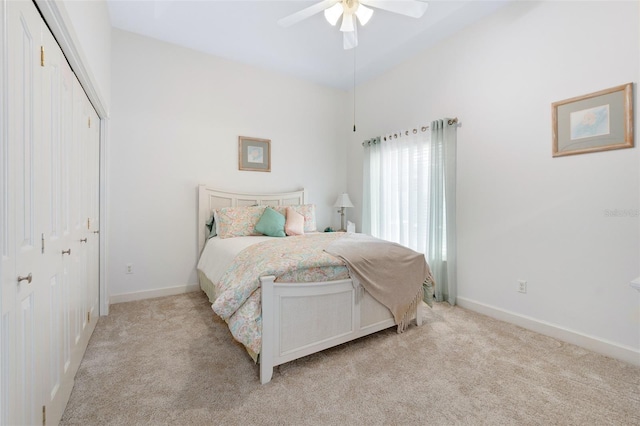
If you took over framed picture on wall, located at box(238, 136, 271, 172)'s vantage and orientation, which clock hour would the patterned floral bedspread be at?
The patterned floral bedspread is roughly at 12 o'clock from the framed picture on wall.

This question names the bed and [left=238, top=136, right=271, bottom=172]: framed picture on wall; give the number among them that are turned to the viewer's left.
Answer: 0

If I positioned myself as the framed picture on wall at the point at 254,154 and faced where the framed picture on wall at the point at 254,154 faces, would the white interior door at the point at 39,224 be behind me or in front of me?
in front

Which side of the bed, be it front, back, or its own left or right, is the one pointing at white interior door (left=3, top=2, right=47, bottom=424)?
right

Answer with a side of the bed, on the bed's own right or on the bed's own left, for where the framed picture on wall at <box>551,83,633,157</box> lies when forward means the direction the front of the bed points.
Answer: on the bed's own left

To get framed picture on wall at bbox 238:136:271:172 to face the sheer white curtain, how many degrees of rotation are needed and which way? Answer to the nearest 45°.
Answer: approximately 45° to its left

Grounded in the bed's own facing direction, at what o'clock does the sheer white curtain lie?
The sheer white curtain is roughly at 9 o'clock from the bed.

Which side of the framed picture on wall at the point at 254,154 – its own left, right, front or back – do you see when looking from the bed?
front

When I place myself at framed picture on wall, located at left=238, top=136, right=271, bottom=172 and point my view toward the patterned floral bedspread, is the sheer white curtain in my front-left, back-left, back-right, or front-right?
front-left

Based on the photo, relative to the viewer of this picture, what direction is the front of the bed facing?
facing the viewer and to the right of the viewer

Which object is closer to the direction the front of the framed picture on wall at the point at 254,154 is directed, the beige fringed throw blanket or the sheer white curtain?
the beige fringed throw blanket

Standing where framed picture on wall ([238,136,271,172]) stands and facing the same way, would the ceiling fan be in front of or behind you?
in front

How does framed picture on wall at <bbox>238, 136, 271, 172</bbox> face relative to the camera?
toward the camera
